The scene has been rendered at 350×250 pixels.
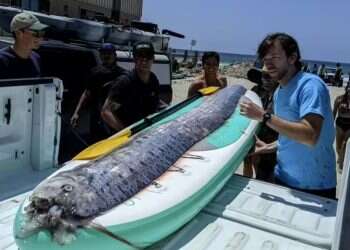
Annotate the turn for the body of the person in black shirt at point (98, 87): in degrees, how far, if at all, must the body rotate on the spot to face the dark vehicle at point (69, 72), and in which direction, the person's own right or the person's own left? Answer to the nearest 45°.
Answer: approximately 135° to the person's own right

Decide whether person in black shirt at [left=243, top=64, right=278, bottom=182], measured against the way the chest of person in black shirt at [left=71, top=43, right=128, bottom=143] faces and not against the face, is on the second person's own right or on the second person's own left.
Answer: on the second person's own left

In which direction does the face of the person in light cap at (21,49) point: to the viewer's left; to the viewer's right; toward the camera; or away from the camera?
to the viewer's right

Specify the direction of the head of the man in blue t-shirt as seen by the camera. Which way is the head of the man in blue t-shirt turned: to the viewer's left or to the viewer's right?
to the viewer's left

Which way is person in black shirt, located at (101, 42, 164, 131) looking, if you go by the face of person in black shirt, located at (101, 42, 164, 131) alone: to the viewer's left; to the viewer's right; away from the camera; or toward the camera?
toward the camera

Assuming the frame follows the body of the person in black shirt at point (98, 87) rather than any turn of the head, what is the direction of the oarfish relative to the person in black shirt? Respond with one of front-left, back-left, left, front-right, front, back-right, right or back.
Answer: front

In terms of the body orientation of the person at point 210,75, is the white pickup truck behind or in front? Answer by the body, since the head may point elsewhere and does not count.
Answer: in front

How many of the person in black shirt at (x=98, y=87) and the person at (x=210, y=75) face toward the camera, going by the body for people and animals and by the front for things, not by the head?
2

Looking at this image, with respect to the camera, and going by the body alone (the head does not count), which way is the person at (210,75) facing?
toward the camera

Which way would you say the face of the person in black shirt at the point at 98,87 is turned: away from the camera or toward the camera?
toward the camera

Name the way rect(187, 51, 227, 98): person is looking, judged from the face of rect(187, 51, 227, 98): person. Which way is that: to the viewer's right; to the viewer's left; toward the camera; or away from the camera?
toward the camera
